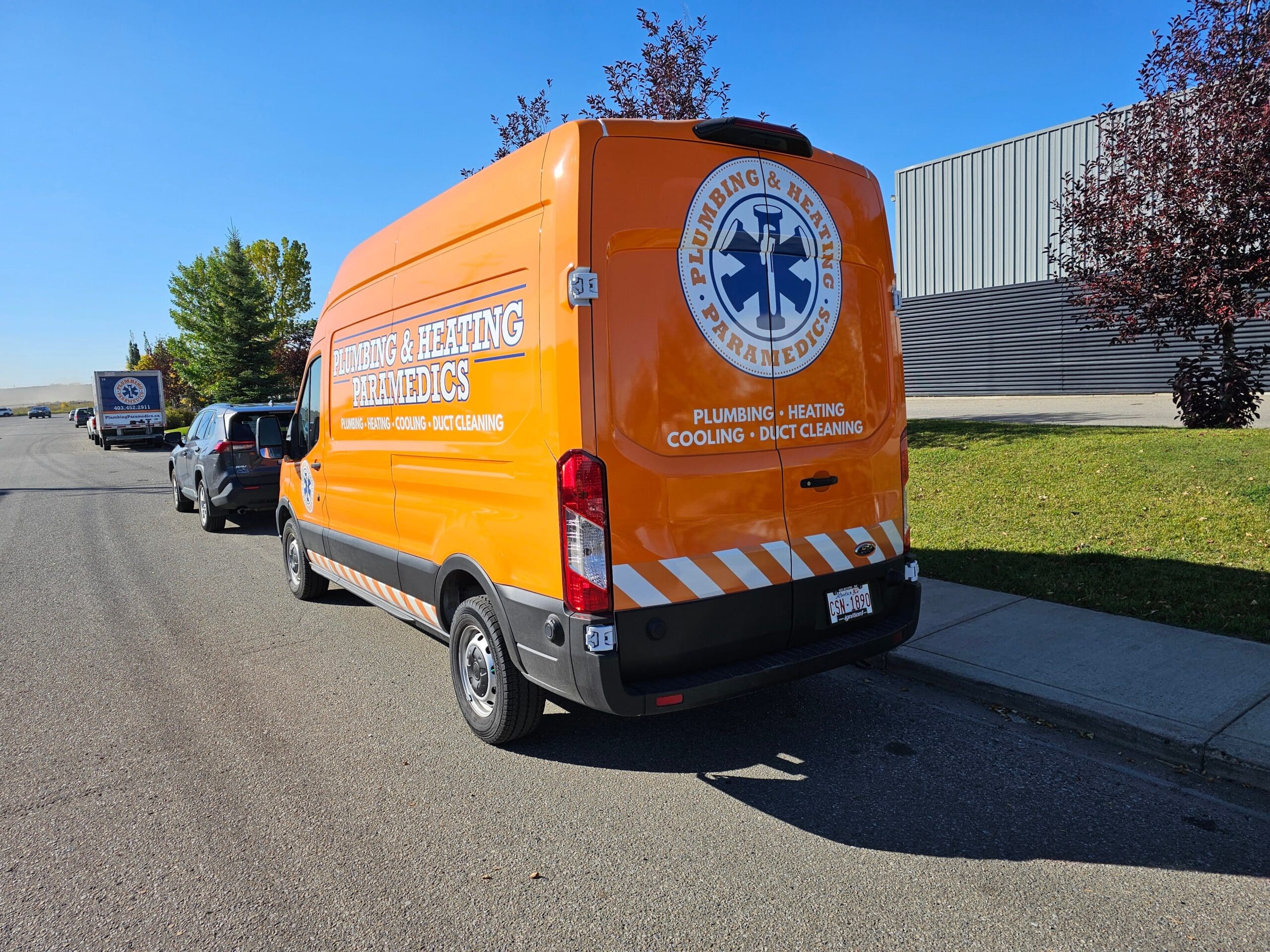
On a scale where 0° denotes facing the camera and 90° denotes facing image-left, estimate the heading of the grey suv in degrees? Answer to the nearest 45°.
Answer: approximately 135°

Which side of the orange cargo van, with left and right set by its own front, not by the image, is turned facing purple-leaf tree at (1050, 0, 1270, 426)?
right

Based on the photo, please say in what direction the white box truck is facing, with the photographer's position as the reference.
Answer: facing away from the viewer

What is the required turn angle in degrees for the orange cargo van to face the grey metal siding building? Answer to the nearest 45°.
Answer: approximately 90° to its right

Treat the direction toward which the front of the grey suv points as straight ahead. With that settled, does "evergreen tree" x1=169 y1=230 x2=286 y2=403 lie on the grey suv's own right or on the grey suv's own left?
on the grey suv's own right

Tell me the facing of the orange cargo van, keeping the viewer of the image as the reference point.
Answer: facing away from the viewer and to the left of the viewer

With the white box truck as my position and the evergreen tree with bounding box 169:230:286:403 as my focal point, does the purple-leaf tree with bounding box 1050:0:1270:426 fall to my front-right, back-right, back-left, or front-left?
back-right

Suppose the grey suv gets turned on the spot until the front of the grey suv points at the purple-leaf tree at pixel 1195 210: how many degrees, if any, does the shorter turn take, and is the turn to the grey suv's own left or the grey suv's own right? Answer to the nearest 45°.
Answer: approximately 135° to the grey suv's own right

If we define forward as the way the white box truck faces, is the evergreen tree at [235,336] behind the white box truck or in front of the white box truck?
in front

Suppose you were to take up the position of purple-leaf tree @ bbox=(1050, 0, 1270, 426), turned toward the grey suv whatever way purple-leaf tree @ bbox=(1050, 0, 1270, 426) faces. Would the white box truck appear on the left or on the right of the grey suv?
right

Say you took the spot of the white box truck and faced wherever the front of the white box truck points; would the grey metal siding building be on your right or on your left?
on your right
